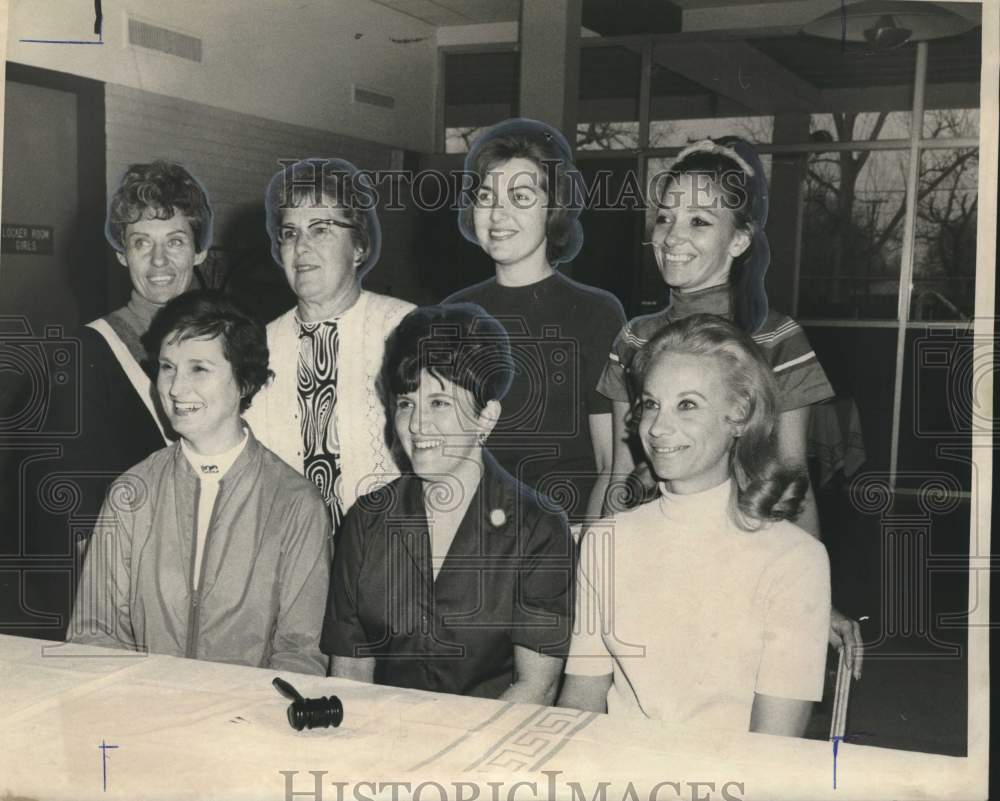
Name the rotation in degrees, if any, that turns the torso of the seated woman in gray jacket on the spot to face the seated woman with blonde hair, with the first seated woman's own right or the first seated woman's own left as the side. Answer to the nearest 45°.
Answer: approximately 45° to the first seated woman's own left

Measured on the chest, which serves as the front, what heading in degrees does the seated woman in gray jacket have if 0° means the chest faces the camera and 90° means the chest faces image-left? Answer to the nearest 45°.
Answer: approximately 0°

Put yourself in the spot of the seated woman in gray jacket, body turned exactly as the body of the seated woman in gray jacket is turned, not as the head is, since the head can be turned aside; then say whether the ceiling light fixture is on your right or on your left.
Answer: on your left

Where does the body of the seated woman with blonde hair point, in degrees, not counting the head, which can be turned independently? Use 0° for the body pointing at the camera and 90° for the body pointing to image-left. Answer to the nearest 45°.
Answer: approximately 45°

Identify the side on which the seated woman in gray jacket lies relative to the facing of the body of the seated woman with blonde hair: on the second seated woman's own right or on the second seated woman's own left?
on the second seated woman's own right

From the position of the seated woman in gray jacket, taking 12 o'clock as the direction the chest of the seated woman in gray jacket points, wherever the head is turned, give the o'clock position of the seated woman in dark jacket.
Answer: The seated woman in dark jacket is roughly at 10 o'clock from the seated woman in gray jacket.
